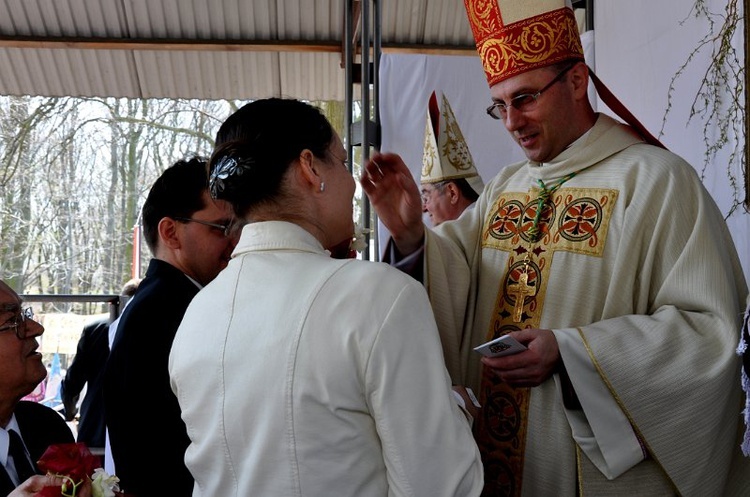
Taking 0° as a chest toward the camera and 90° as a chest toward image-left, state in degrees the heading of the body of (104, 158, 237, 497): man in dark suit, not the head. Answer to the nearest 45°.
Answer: approximately 270°

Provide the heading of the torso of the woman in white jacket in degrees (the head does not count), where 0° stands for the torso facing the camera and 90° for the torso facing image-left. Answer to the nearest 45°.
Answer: approximately 225°

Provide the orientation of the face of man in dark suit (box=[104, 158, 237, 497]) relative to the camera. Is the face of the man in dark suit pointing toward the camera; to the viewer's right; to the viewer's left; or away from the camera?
to the viewer's right

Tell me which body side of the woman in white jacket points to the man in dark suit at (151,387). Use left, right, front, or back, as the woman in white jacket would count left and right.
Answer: left

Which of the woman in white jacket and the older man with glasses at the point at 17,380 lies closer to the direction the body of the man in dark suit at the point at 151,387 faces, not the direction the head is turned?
the woman in white jacket

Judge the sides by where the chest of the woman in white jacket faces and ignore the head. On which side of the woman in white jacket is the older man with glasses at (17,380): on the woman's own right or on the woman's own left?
on the woman's own left

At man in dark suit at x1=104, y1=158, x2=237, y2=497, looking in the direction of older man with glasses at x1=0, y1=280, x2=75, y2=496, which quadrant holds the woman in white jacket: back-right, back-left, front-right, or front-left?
back-left
